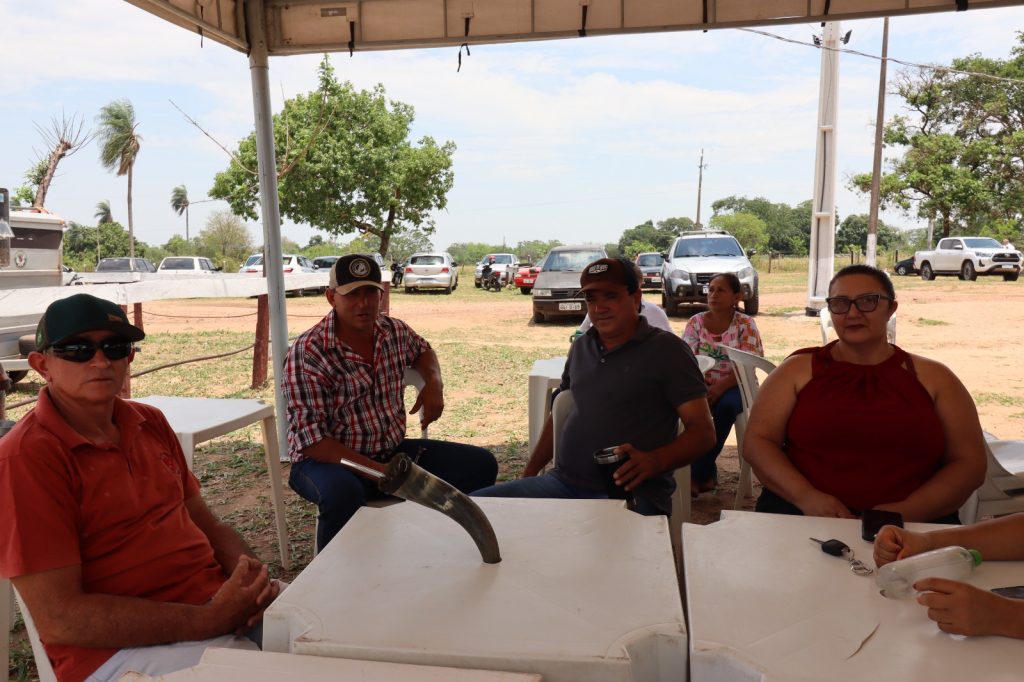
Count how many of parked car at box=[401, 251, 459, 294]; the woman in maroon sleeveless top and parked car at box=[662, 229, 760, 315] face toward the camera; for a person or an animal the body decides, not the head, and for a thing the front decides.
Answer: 2

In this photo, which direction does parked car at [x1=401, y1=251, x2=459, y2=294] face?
away from the camera

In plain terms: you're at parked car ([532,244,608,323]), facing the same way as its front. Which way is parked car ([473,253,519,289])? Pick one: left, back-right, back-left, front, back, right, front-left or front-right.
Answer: back

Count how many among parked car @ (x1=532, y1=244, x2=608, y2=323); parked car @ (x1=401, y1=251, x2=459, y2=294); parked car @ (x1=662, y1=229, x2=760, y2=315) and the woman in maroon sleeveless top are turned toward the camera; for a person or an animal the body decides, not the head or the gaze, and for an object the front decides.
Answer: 3

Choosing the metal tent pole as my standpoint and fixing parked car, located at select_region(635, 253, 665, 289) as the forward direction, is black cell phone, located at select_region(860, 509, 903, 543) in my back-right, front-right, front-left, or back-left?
back-right

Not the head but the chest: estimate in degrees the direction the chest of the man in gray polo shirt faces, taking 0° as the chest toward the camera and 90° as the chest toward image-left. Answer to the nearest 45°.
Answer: approximately 45°

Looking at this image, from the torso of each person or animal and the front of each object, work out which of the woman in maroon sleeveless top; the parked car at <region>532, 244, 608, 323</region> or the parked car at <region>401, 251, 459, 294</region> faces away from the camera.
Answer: the parked car at <region>401, 251, 459, 294</region>

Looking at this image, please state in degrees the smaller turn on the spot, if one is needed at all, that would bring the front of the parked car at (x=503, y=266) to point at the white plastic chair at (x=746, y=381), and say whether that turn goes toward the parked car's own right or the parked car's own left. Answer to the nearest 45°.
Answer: approximately 45° to the parked car's own left
